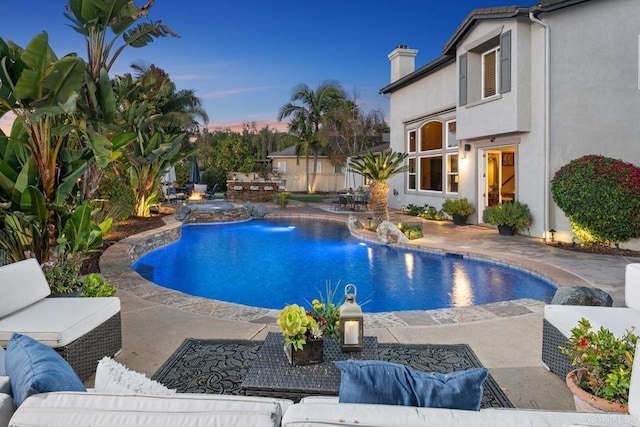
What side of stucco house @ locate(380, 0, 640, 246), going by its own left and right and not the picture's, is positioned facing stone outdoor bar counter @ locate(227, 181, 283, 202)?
right

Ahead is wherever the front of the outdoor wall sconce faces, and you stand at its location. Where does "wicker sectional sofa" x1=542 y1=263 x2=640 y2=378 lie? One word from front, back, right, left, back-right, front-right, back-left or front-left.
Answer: front-left

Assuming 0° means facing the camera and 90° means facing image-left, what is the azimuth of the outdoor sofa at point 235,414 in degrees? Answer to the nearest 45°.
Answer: approximately 180°

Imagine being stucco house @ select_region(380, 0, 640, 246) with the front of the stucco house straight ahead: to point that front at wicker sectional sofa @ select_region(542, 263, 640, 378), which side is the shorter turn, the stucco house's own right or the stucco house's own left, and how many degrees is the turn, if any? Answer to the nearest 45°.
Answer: approximately 45° to the stucco house's own left

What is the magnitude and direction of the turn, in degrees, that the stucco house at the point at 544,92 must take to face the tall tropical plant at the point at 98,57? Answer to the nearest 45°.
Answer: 0° — it already faces it

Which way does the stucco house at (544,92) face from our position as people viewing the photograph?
facing the viewer and to the left of the viewer

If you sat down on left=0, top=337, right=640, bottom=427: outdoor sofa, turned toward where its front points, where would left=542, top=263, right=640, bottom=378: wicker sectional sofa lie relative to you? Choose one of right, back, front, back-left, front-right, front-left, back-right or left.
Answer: front-right

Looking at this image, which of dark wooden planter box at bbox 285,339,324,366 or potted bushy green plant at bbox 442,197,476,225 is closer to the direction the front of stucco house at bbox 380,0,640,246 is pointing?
the dark wooden planter box

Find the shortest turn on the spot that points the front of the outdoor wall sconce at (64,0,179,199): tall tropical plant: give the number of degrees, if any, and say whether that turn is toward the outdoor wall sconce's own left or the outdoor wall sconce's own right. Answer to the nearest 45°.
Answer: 0° — it already faces it

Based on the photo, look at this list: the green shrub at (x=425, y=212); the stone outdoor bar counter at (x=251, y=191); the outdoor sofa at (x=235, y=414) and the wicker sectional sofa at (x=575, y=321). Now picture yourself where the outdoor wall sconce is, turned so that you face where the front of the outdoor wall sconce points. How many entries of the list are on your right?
2

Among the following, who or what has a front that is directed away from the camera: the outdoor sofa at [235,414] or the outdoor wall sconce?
the outdoor sofa

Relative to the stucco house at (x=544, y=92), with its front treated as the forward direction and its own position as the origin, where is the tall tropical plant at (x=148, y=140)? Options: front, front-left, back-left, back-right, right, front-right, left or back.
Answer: front-right

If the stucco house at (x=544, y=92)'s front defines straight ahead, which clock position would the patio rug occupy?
The patio rug is roughly at 11 o'clock from the stucco house.

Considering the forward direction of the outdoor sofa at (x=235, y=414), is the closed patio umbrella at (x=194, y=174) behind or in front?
in front

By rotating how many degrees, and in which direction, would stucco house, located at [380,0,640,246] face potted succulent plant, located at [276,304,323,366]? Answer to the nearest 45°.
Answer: approximately 45° to its left

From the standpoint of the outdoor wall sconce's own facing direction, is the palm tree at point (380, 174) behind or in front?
in front

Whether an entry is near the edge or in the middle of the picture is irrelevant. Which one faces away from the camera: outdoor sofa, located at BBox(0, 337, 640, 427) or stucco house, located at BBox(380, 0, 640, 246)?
the outdoor sofa

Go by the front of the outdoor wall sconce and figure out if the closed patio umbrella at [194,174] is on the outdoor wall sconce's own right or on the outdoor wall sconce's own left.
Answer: on the outdoor wall sconce's own right
